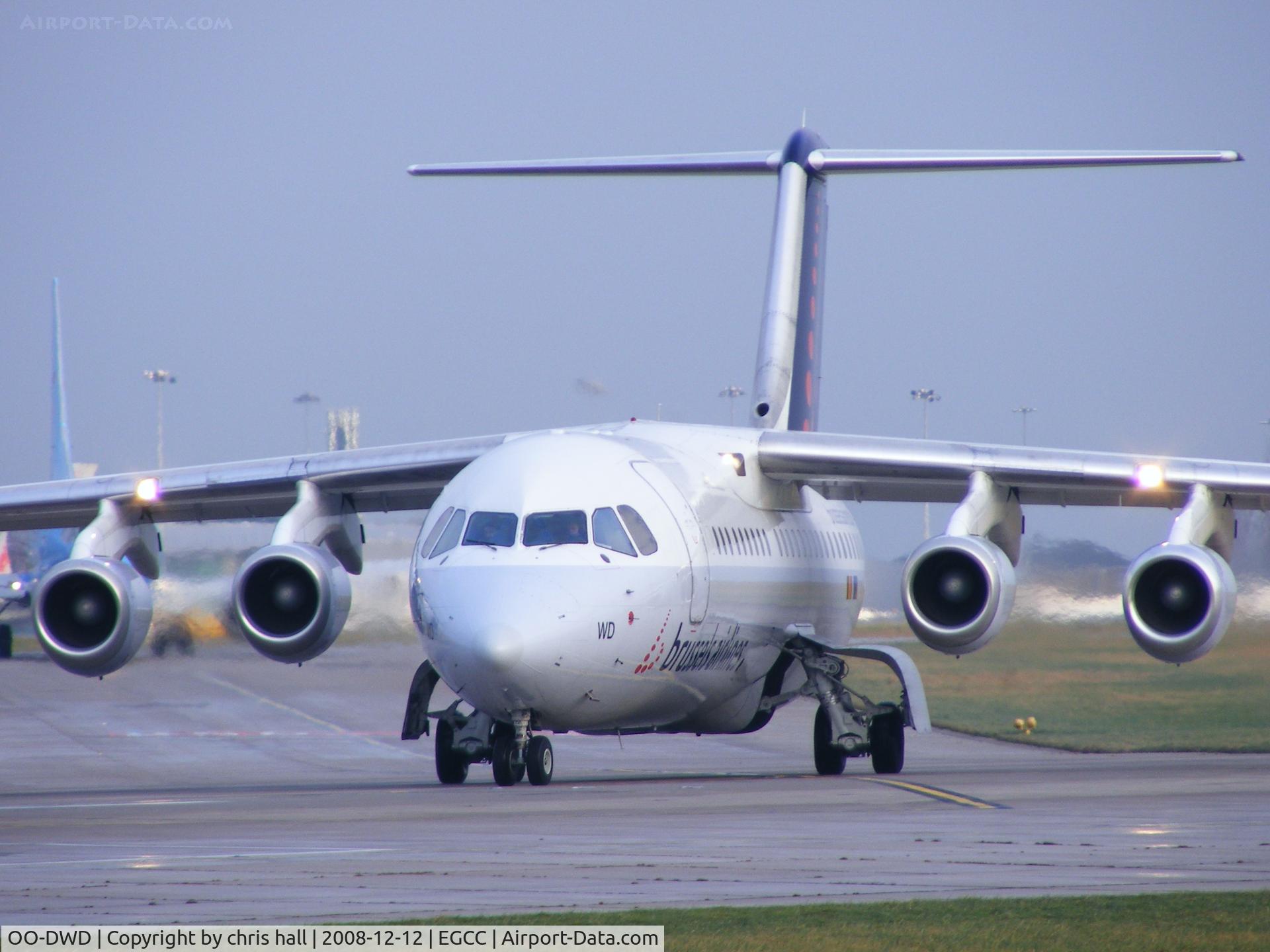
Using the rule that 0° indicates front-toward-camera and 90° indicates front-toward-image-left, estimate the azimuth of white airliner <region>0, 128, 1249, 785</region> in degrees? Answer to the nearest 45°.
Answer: approximately 0°
